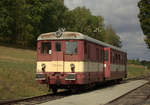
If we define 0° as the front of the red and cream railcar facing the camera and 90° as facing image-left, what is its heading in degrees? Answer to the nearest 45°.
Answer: approximately 45°
